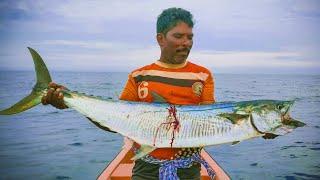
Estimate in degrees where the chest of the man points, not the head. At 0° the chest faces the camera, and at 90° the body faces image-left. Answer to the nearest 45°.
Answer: approximately 0°

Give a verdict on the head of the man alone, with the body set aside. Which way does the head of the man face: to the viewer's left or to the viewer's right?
to the viewer's right

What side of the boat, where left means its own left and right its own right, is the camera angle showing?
back
